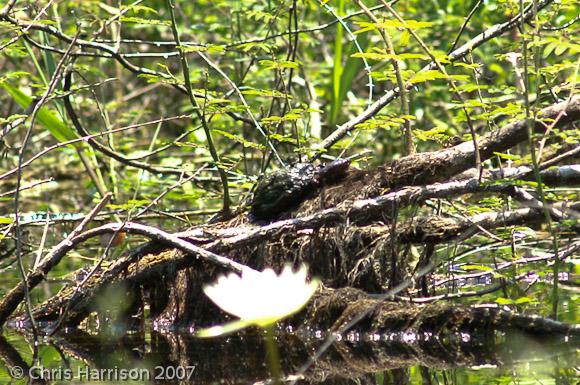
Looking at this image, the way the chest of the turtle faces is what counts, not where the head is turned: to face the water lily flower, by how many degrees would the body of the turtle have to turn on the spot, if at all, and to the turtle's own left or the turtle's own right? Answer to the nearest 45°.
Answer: approximately 90° to the turtle's own right

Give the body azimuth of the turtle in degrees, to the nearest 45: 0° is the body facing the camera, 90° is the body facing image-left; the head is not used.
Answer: approximately 270°
